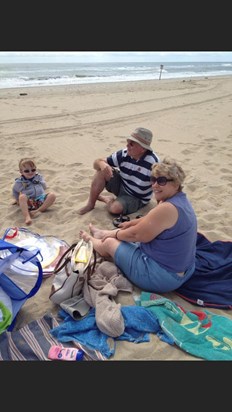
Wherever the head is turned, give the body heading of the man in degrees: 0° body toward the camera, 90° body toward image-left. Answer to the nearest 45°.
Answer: approximately 45°

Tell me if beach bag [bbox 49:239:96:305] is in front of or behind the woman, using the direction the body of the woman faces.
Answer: in front

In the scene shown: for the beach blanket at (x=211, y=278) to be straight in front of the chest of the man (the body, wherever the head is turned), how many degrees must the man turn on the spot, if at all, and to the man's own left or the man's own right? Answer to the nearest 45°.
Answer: approximately 90° to the man's own left

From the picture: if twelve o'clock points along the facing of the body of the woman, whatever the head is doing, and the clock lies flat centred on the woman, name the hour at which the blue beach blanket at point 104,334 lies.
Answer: The blue beach blanket is roughly at 10 o'clock from the woman.

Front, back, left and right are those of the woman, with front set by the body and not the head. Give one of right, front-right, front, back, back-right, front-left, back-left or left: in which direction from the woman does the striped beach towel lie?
front-left

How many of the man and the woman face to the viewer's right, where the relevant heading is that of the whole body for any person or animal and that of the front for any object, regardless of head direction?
0

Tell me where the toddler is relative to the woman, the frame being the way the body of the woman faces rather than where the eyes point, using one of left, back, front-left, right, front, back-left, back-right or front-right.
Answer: front-right

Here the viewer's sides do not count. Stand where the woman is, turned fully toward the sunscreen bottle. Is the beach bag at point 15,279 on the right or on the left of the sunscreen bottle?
right

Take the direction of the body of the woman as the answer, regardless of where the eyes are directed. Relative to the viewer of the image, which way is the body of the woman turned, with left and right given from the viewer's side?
facing to the left of the viewer

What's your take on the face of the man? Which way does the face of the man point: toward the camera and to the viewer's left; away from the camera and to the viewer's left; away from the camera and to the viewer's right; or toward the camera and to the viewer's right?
toward the camera and to the viewer's left

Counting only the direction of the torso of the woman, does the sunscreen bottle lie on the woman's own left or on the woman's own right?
on the woman's own left
